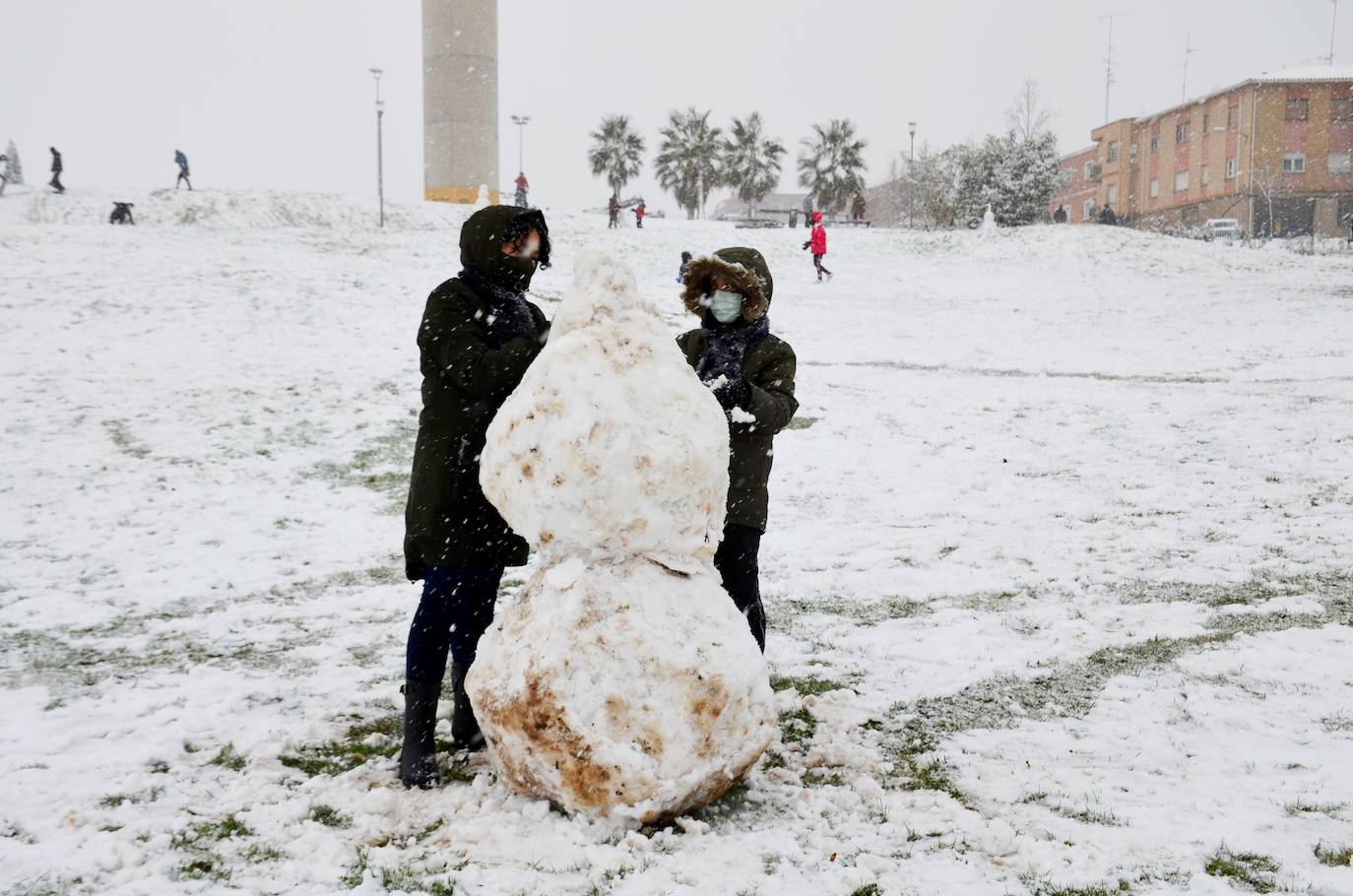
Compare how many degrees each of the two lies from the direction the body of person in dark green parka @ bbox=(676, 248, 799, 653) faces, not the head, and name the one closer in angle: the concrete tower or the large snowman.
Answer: the large snowman

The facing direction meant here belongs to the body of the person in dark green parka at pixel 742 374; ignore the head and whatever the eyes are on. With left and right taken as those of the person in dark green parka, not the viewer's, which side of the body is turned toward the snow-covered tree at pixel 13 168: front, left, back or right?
right

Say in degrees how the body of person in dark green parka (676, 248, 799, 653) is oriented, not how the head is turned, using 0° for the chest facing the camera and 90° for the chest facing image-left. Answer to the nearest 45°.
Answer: approximately 45°

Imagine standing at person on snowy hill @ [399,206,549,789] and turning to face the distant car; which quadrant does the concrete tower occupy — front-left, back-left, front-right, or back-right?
front-left

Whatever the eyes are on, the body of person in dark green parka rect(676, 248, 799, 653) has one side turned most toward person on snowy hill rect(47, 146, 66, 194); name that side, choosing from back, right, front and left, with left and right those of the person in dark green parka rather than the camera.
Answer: right

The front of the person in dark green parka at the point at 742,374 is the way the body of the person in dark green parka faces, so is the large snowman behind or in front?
in front

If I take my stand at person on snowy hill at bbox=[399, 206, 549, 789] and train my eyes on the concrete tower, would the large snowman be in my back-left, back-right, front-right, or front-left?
back-right

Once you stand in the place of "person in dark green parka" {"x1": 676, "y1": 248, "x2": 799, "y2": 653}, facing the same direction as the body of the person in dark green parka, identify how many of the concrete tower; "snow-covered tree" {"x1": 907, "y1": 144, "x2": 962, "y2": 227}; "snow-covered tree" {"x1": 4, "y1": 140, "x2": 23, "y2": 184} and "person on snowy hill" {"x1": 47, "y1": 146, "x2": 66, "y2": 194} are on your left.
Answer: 0

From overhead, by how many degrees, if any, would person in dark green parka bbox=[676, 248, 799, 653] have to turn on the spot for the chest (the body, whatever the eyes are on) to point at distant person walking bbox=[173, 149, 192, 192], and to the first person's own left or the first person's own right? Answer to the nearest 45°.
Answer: approximately 90° to the first person's own right

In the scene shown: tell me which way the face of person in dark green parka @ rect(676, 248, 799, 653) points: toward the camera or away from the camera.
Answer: toward the camera
